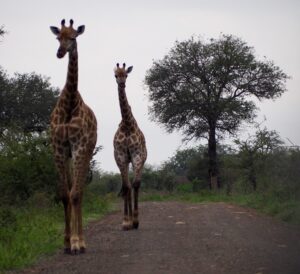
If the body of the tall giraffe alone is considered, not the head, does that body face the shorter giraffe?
no

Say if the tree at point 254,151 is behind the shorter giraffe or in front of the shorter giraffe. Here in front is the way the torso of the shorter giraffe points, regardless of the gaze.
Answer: behind

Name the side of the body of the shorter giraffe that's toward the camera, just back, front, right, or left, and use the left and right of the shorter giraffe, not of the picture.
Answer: front

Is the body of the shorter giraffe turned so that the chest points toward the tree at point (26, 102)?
no

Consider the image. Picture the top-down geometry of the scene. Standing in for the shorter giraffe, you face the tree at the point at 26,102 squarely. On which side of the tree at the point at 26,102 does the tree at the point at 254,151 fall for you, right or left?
right

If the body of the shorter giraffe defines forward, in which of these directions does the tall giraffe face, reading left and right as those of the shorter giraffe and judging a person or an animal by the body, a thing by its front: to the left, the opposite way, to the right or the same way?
the same way

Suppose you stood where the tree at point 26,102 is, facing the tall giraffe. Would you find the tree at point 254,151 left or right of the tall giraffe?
left

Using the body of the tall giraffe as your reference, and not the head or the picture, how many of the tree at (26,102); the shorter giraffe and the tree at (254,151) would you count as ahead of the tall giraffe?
0

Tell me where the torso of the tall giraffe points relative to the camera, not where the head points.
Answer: toward the camera

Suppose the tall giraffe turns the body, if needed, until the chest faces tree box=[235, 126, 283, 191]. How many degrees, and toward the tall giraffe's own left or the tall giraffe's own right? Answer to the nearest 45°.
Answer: approximately 135° to the tall giraffe's own left

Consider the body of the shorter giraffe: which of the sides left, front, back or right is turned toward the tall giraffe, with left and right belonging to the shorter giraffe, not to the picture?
front

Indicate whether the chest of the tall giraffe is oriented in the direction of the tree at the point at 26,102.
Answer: no

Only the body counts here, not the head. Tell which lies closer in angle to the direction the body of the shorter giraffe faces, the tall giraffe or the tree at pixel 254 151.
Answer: the tall giraffe

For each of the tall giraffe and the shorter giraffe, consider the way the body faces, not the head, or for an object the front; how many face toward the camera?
2
